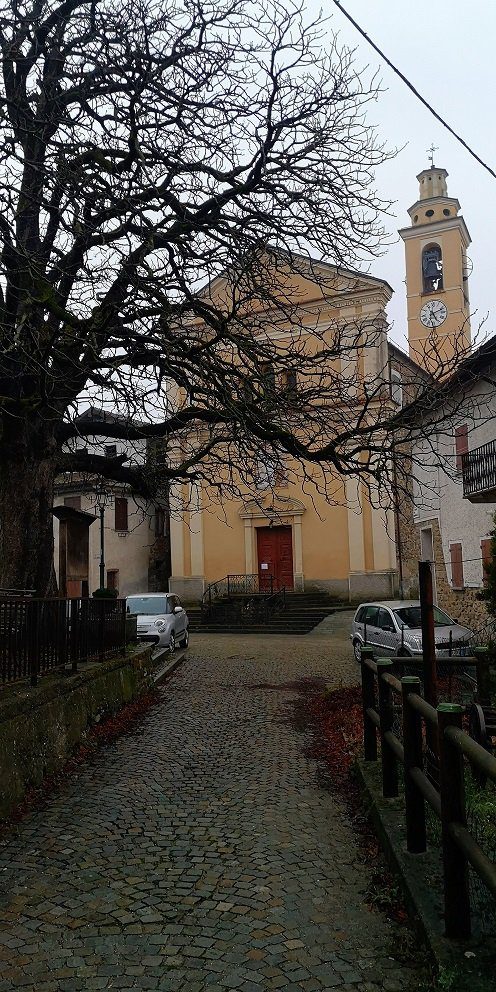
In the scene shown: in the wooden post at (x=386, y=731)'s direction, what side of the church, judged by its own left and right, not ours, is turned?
front

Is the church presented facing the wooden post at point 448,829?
yes

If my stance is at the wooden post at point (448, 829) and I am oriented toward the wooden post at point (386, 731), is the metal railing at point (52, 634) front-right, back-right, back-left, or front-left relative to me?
front-left

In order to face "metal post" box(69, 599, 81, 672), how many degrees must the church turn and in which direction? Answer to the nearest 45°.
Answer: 0° — it already faces it

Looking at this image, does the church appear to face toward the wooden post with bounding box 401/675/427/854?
yes

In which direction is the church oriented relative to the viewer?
toward the camera

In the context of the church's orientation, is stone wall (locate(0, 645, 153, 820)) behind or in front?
in front

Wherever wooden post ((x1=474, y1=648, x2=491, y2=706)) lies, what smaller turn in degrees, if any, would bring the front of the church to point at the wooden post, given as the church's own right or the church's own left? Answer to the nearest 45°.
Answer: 0° — it already faces it

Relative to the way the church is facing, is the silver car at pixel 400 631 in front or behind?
in front

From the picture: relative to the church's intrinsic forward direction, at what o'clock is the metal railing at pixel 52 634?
The metal railing is roughly at 12 o'clock from the church.
